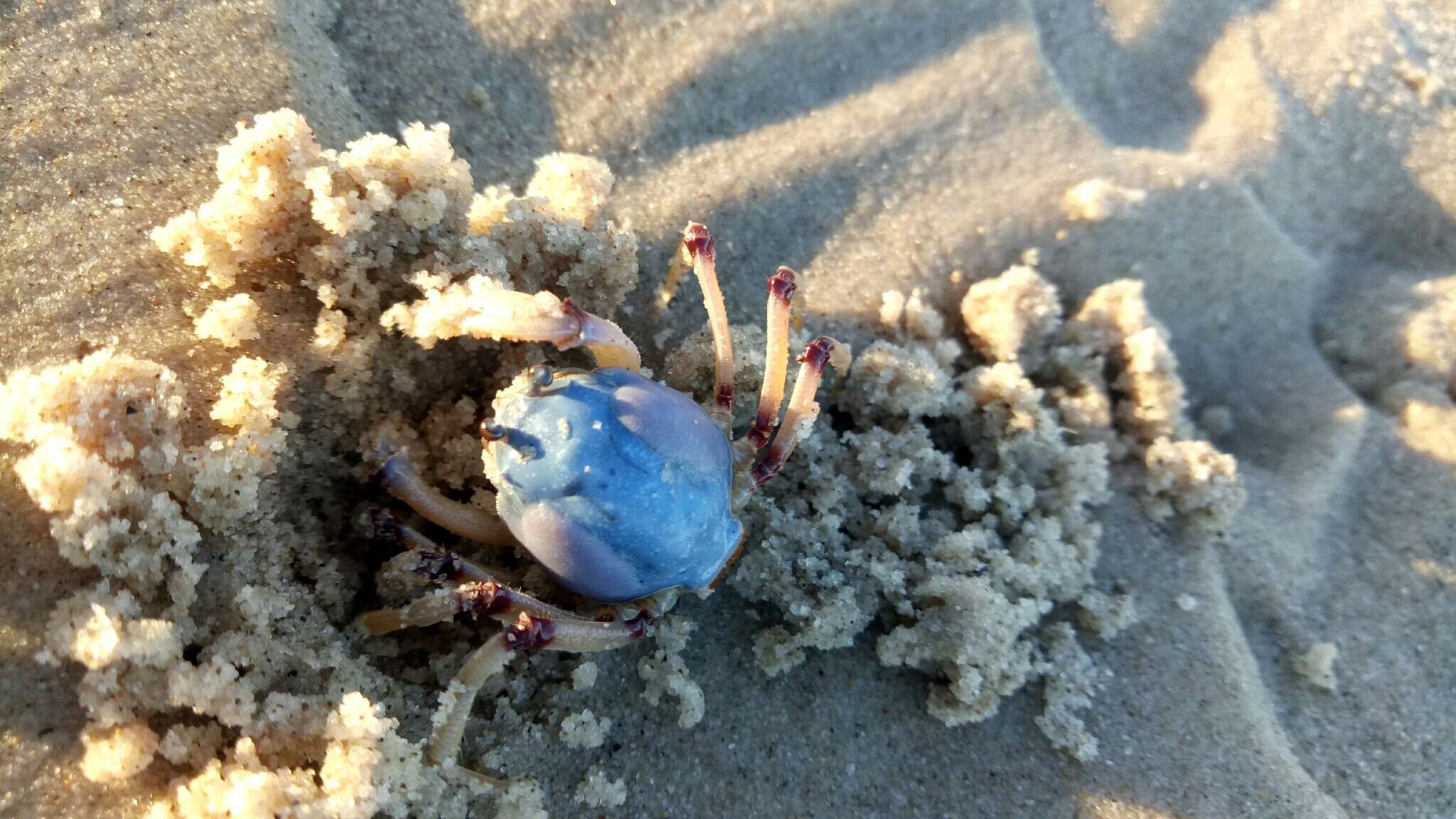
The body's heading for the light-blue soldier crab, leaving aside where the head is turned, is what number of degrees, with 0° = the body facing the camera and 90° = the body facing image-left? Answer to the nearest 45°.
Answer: approximately 135°

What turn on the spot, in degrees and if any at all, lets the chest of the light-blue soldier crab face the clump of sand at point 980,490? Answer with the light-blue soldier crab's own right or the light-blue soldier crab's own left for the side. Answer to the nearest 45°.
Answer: approximately 135° to the light-blue soldier crab's own right

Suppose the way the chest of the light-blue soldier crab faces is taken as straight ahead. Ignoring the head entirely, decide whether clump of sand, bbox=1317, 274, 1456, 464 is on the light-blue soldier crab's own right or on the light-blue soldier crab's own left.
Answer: on the light-blue soldier crab's own right
